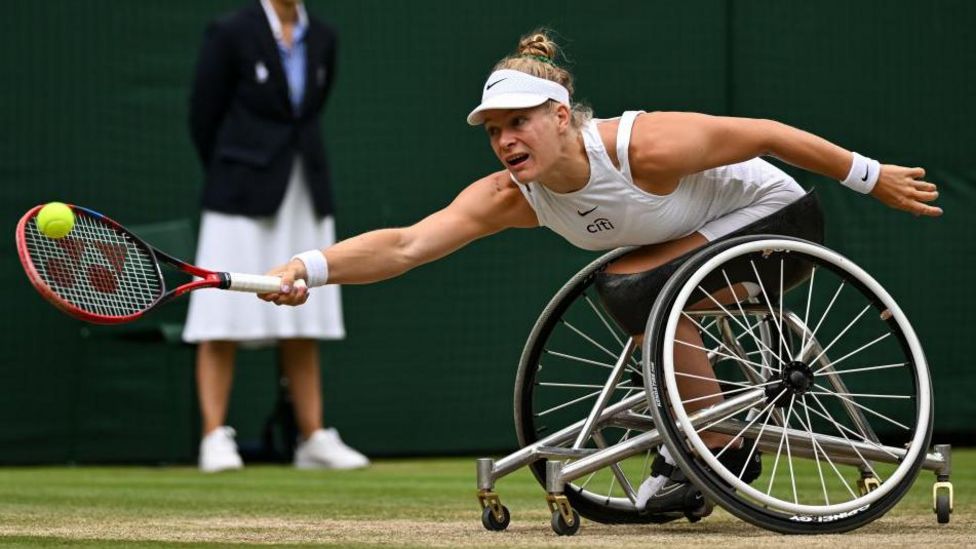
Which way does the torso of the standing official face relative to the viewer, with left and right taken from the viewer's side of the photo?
facing the viewer and to the right of the viewer

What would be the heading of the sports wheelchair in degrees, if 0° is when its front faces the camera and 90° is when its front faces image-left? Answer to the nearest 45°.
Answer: approximately 45°

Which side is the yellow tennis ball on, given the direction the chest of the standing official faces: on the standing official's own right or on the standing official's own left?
on the standing official's own right

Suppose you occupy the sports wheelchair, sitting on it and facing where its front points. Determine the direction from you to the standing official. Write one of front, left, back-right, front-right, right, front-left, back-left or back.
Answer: right

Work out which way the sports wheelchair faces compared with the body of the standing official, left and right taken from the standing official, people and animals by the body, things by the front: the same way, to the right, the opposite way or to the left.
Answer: to the right

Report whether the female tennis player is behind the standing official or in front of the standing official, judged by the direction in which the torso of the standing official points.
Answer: in front

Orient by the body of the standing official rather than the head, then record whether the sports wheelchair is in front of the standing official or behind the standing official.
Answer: in front

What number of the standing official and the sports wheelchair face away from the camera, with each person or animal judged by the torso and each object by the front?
0
